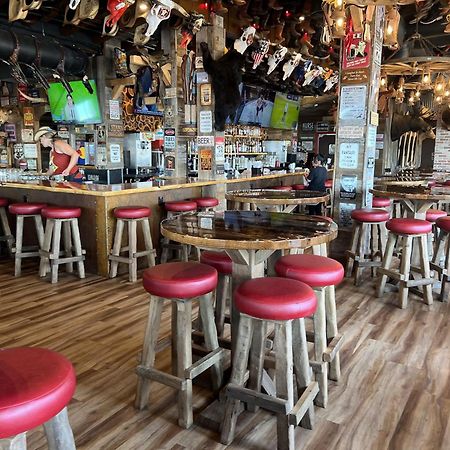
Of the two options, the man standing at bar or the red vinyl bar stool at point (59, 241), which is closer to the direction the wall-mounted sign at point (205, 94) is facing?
the red vinyl bar stool

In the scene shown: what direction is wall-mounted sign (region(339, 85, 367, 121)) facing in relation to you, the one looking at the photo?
facing the viewer

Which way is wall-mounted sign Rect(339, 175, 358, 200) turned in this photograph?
toward the camera

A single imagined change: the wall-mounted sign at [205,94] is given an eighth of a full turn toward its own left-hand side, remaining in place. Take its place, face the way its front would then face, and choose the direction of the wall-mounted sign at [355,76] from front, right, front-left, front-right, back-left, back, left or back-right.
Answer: front

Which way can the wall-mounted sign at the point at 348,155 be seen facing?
toward the camera

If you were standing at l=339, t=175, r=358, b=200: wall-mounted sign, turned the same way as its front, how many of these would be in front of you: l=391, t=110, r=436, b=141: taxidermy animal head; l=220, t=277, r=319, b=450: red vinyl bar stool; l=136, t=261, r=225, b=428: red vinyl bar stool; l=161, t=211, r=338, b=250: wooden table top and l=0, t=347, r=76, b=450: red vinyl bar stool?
4

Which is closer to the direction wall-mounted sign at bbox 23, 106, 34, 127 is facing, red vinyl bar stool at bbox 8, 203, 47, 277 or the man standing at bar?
the red vinyl bar stool

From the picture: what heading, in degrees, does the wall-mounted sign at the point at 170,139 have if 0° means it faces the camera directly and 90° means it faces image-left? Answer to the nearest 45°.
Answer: approximately 0°

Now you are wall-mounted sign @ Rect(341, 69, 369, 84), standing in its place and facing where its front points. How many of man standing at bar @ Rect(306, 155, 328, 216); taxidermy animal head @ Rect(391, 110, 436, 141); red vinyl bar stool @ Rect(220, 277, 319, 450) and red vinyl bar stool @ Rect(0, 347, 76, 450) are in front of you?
2

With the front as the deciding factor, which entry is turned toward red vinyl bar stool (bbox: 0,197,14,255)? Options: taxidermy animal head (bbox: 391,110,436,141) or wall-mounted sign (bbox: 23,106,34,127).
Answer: the wall-mounted sign

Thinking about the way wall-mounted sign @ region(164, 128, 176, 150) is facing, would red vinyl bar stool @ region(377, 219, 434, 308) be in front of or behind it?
in front
